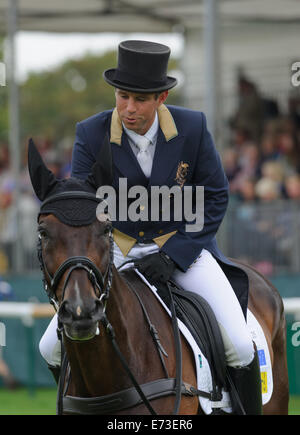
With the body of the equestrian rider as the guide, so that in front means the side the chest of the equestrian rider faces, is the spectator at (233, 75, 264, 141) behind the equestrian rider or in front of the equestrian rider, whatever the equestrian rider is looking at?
behind

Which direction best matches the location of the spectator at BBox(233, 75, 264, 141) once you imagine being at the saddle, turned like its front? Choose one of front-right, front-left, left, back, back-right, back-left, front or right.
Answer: back-right

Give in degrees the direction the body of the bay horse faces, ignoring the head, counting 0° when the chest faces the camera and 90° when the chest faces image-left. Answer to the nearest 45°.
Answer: approximately 45°

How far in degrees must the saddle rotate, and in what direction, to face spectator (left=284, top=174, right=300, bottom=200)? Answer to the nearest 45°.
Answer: approximately 135° to its right

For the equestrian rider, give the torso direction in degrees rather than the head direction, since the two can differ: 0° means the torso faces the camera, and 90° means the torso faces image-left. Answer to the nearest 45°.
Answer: approximately 45°
